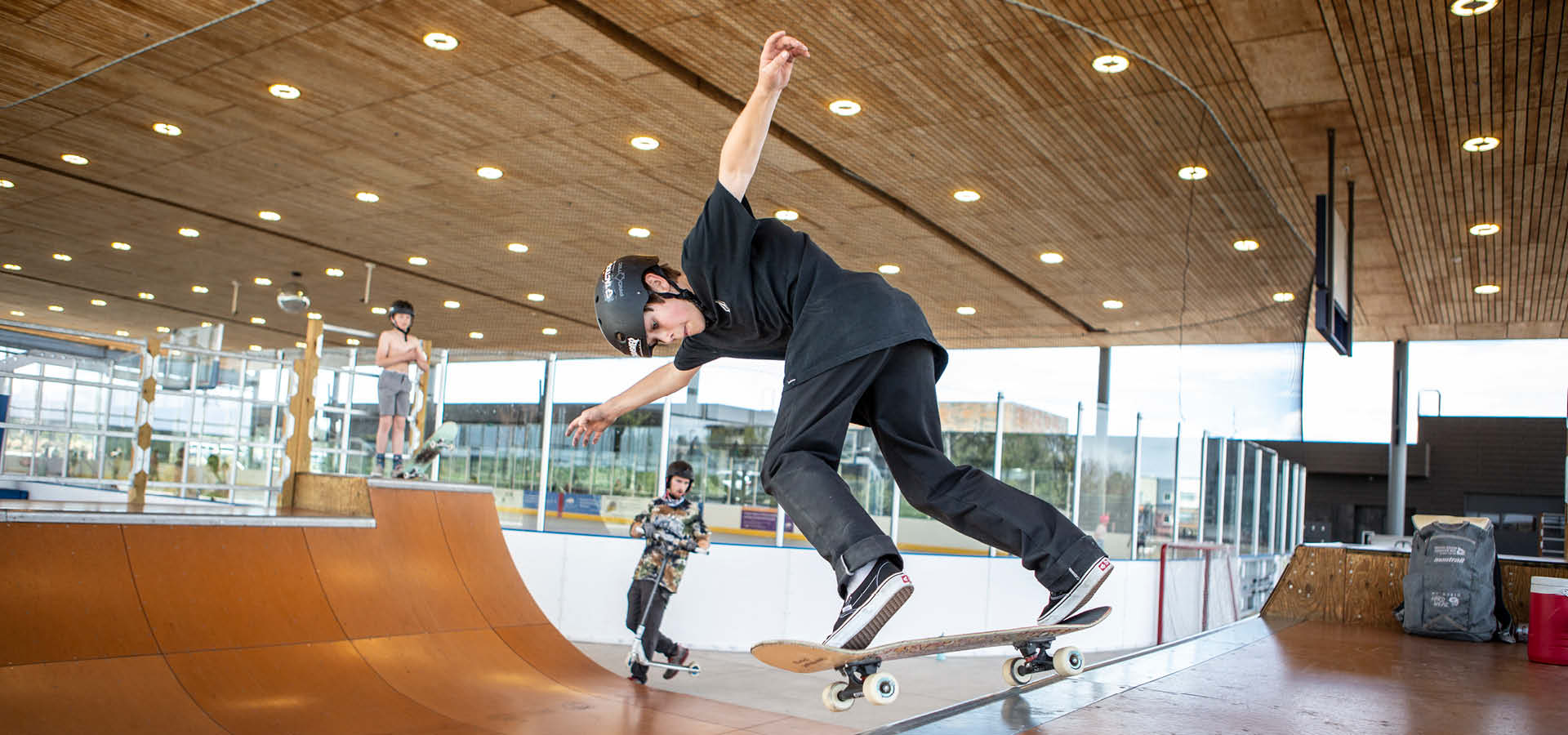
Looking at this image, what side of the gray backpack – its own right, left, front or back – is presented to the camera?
front

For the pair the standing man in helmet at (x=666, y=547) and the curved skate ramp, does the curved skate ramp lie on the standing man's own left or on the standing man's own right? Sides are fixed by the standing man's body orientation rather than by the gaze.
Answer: on the standing man's own right

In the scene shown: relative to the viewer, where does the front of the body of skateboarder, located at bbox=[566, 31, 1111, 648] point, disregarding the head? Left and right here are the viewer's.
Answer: facing the viewer and to the left of the viewer

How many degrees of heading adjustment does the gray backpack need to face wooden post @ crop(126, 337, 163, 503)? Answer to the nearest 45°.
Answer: approximately 90° to its right

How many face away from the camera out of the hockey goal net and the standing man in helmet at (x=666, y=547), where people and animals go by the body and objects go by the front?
0

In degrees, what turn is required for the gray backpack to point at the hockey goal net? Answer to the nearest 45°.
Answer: approximately 180°

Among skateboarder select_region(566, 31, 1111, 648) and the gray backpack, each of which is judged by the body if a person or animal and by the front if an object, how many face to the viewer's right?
0

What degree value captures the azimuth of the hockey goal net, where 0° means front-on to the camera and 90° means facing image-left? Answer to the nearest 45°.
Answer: approximately 45°

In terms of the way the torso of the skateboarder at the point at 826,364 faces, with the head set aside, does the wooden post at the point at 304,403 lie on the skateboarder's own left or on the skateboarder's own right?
on the skateboarder's own right

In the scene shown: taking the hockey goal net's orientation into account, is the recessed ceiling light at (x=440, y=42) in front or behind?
in front
